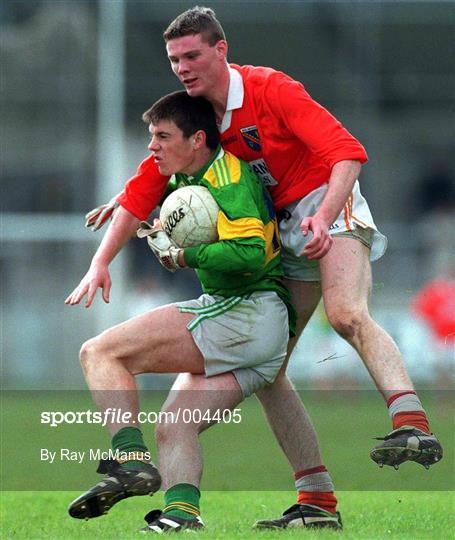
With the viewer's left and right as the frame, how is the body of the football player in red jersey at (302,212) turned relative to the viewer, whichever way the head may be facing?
facing the viewer and to the left of the viewer

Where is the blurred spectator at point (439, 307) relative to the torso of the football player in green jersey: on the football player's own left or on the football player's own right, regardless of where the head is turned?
on the football player's own right

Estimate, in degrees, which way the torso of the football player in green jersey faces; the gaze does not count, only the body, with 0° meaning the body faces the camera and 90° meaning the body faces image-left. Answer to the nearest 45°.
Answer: approximately 90°

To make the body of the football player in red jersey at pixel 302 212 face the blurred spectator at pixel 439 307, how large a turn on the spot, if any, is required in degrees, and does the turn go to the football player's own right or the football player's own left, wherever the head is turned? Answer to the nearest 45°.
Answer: approximately 135° to the football player's own right

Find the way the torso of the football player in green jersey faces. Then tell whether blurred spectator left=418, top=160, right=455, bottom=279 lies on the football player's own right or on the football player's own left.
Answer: on the football player's own right

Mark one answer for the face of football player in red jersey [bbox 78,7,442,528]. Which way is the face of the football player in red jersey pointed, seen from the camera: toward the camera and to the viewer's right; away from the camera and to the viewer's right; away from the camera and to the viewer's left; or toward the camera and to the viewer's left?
toward the camera and to the viewer's left
